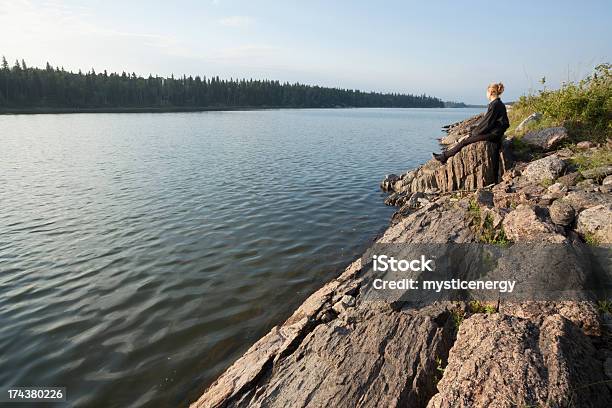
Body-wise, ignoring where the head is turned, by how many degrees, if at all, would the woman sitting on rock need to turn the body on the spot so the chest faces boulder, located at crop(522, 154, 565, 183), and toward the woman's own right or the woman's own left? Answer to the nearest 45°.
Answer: approximately 135° to the woman's own left

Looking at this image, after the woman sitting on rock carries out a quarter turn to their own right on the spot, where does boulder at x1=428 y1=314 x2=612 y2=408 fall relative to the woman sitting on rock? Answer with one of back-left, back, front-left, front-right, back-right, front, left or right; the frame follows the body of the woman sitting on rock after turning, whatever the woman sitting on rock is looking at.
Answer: back

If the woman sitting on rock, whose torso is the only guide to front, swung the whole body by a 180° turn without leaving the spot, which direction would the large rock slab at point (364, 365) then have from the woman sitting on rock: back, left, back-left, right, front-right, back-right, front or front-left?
right

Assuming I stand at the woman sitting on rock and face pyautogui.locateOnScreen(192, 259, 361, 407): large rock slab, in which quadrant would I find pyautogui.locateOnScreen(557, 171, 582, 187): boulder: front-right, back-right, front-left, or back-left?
front-left

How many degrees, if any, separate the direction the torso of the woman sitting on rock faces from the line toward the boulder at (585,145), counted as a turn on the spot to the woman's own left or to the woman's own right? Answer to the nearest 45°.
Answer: approximately 180°

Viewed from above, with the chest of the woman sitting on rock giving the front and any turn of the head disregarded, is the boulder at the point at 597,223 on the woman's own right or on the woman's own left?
on the woman's own left

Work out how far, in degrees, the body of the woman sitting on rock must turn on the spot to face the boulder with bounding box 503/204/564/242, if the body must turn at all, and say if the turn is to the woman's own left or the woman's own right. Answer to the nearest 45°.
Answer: approximately 90° to the woman's own left

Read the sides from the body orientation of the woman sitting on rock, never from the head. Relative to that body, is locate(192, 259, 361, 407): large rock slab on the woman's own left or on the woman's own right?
on the woman's own left

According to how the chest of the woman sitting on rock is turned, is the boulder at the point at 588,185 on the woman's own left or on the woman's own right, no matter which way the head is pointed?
on the woman's own left

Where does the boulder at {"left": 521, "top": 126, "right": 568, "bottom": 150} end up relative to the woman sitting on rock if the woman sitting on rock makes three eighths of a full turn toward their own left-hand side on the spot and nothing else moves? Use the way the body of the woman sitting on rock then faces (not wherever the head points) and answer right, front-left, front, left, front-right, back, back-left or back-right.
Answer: left

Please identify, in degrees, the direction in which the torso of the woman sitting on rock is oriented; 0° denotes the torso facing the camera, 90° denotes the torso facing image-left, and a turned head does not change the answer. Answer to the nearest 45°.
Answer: approximately 90°

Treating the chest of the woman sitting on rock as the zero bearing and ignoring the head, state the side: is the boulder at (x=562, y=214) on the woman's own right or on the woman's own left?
on the woman's own left

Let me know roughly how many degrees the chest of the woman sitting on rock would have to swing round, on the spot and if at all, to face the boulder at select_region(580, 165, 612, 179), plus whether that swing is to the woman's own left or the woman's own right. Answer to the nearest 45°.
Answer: approximately 135° to the woman's own left

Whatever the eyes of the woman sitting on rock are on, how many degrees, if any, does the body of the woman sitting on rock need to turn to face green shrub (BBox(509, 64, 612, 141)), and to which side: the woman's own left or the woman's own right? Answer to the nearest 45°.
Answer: approximately 135° to the woman's own right
